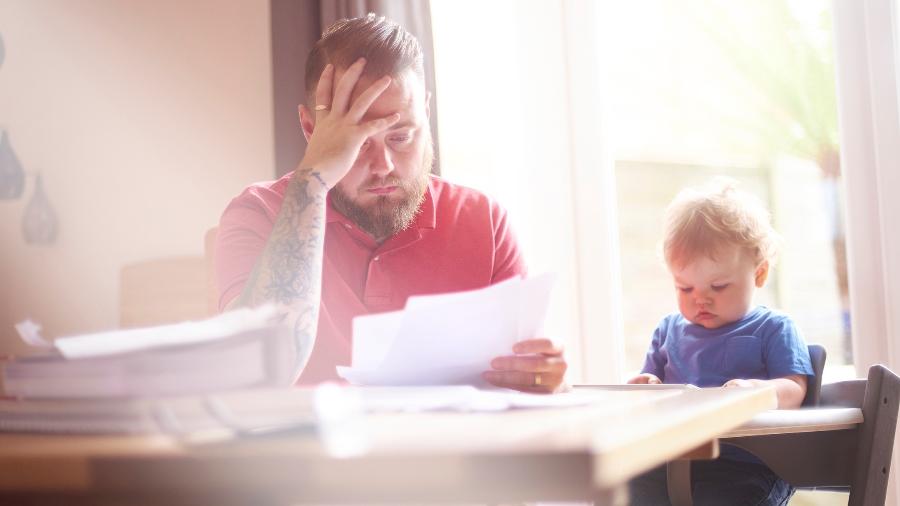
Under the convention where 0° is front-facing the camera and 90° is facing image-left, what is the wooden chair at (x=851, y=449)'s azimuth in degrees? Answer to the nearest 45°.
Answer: approximately 45°

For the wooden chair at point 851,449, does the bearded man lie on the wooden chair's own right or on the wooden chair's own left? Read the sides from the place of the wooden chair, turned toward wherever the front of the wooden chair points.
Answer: on the wooden chair's own right

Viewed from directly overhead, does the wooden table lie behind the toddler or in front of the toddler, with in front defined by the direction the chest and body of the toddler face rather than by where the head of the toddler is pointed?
in front

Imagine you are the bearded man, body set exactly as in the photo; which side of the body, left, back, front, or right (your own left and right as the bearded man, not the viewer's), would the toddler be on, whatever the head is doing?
left

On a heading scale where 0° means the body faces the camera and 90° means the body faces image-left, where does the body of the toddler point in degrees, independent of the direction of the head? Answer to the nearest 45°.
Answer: approximately 45°

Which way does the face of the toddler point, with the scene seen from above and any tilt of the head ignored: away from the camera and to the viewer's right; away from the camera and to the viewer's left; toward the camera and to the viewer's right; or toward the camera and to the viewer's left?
toward the camera and to the viewer's left
